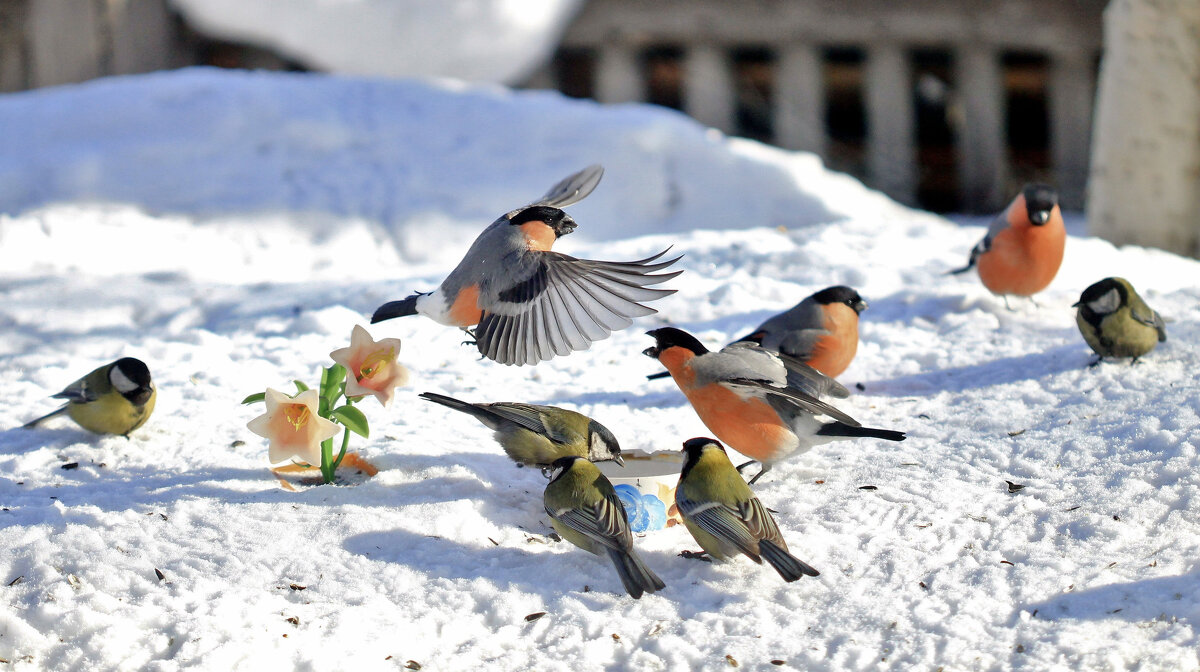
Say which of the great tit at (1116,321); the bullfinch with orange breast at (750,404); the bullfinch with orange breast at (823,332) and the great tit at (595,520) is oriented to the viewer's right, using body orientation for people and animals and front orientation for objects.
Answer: the bullfinch with orange breast at (823,332)

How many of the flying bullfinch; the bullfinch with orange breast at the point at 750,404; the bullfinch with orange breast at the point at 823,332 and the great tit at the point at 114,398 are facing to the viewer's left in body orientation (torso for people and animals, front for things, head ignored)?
1

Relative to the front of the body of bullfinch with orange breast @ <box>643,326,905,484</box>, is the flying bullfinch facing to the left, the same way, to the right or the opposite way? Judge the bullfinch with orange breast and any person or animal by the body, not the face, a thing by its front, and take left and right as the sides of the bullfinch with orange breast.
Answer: the opposite way

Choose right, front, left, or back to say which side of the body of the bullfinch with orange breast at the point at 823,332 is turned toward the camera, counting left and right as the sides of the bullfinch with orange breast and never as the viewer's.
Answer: right

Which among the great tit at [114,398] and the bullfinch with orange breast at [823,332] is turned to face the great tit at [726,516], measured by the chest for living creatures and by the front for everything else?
the great tit at [114,398]

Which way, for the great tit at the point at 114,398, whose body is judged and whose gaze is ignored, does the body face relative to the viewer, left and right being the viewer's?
facing the viewer and to the right of the viewer

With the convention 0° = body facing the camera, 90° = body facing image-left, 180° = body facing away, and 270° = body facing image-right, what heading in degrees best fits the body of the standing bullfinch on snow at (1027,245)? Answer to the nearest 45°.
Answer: approximately 315°

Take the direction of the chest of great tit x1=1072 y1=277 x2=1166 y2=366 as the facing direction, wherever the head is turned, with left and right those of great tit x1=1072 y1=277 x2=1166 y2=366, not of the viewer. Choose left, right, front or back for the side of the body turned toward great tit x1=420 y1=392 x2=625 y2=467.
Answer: front

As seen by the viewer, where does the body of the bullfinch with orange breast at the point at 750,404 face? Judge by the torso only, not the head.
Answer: to the viewer's left

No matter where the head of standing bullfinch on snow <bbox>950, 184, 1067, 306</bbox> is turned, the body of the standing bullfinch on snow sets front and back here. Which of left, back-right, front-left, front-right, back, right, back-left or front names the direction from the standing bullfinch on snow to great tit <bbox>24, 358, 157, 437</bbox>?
right

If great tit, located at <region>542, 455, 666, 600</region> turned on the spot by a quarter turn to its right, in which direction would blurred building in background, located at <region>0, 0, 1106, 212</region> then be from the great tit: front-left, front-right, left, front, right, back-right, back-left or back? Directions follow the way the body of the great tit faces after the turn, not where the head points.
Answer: front-left

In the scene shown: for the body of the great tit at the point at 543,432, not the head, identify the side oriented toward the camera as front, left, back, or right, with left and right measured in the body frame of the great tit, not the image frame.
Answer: right

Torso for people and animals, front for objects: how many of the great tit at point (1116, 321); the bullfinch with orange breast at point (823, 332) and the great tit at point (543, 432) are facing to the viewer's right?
2

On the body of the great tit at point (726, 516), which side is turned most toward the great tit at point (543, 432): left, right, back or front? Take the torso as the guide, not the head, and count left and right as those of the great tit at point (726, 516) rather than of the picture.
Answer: front

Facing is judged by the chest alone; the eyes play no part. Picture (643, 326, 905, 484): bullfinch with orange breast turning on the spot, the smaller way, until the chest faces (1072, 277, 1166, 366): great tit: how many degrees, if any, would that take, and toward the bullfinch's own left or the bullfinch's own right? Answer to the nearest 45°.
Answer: approximately 135° to the bullfinch's own right

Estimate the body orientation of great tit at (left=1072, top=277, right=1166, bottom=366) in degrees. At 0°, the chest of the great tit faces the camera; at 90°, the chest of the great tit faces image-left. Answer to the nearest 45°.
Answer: approximately 45°
